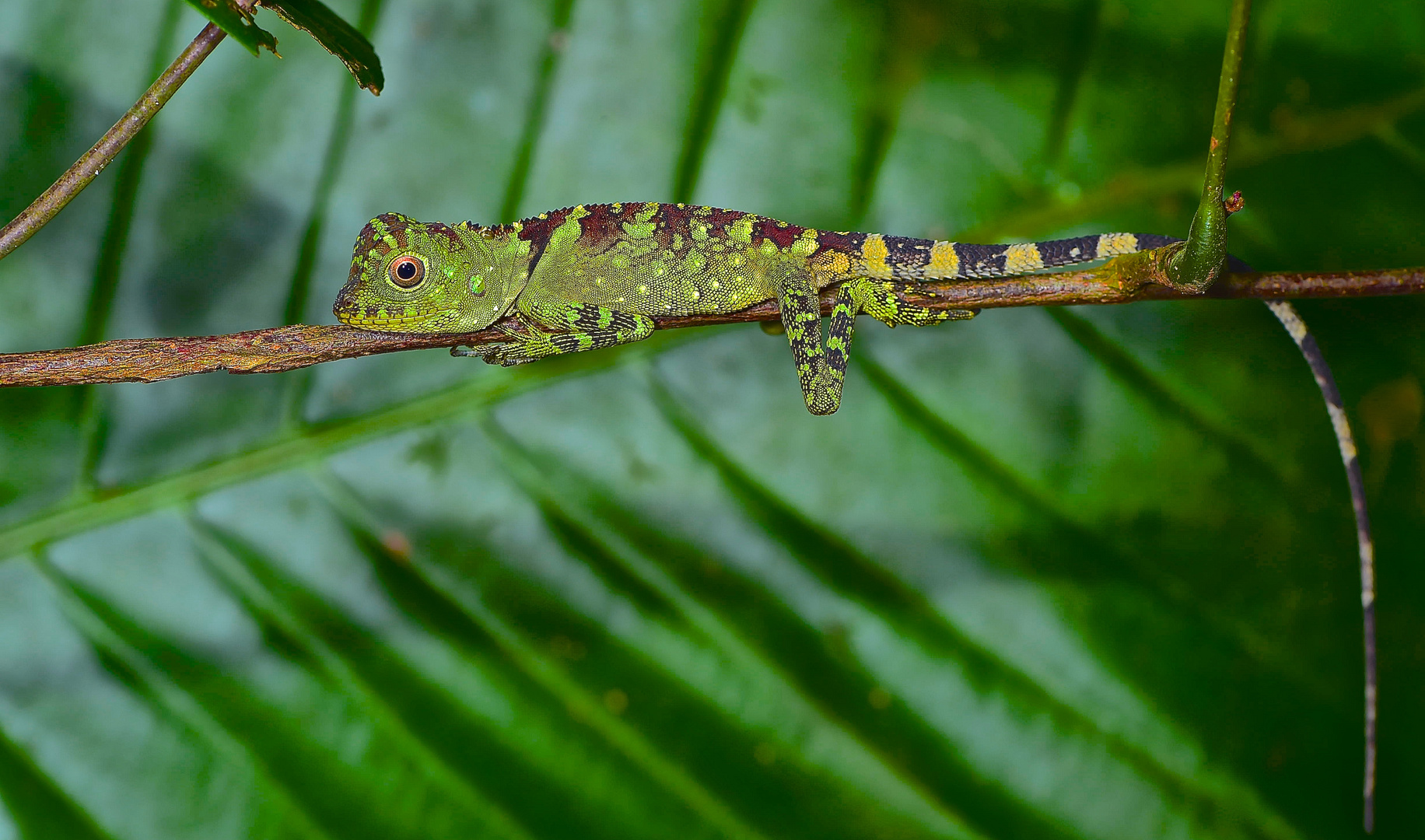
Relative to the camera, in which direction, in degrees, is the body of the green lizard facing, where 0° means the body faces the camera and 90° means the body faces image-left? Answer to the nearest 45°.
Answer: approximately 90°

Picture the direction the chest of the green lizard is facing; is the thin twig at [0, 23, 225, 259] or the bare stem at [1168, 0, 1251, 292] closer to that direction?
the thin twig

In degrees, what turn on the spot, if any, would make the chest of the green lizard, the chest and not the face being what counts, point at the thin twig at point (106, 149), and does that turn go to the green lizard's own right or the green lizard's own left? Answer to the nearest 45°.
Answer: approximately 45° to the green lizard's own left

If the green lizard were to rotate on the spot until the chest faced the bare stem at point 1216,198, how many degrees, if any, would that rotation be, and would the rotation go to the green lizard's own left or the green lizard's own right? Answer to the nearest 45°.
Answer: approximately 135° to the green lizard's own left

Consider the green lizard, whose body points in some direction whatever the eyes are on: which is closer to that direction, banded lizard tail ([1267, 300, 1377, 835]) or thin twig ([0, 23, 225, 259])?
the thin twig

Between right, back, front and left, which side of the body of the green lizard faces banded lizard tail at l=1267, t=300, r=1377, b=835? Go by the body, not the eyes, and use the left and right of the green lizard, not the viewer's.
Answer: back
